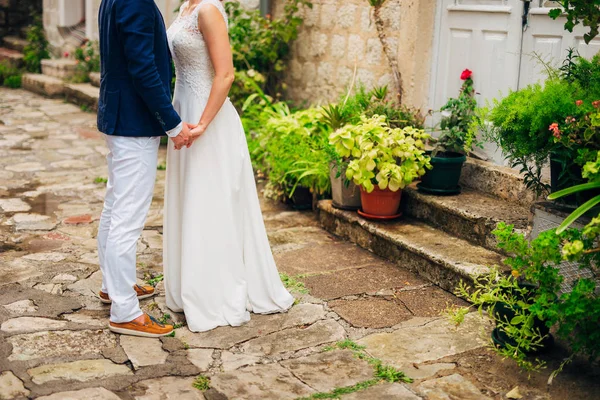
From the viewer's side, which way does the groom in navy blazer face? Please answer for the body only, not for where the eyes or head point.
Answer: to the viewer's right

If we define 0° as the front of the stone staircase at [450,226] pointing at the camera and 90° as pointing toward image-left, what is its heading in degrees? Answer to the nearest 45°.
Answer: approximately 45°

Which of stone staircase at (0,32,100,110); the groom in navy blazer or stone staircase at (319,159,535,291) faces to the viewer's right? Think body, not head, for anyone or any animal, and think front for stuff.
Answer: the groom in navy blazer

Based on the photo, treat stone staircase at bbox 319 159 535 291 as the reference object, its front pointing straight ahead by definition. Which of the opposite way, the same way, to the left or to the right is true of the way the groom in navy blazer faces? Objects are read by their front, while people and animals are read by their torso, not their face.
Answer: the opposite way

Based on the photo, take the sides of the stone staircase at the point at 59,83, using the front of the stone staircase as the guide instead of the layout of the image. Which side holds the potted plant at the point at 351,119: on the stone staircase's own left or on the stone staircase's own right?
on the stone staircase's own left

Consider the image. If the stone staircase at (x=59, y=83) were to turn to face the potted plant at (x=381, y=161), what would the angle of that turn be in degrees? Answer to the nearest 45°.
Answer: approximately 45° to its left

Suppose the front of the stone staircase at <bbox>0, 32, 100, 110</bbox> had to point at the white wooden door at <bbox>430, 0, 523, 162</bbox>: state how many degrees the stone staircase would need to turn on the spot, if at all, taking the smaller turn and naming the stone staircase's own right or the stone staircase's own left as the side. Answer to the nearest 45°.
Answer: approximately 45° to the stone staircase's own left
